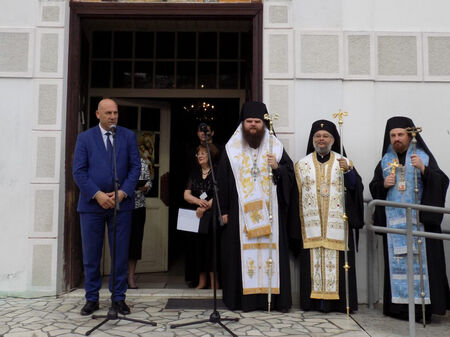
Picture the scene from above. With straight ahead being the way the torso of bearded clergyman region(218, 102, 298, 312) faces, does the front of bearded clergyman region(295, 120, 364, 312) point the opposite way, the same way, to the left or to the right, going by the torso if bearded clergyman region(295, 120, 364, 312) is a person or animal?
the same way

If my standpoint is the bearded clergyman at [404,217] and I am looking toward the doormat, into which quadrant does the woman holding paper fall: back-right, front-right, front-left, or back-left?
front-right

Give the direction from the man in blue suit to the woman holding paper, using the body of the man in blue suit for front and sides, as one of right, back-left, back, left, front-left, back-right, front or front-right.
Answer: back-left

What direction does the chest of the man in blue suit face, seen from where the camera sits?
toward the camera

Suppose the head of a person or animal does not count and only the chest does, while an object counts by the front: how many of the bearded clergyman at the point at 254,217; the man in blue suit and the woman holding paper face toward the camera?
3

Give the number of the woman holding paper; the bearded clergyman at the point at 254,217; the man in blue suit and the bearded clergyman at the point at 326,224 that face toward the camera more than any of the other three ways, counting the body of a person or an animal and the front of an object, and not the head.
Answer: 4

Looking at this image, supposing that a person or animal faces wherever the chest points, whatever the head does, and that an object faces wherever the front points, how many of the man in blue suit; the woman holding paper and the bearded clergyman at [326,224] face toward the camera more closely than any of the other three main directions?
3

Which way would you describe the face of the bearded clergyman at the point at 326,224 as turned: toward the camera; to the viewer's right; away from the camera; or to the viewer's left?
toward the camera

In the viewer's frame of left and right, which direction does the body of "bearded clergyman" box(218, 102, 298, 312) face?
facing the viewer

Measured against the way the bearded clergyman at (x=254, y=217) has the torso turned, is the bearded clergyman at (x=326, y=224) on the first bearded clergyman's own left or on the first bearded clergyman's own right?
on the first bearded clergyman's own left

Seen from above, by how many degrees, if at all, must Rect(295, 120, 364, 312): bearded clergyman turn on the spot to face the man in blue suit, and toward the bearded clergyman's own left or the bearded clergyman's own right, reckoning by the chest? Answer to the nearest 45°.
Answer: approximately 90° to the bearded clergyman's own right

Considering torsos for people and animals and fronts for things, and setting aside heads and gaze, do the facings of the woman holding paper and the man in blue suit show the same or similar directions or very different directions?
same or similar directions

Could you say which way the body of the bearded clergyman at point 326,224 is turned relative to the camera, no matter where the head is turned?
toward the camera

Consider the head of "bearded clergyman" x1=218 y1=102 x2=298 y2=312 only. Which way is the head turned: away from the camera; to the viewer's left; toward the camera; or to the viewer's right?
toward the camera

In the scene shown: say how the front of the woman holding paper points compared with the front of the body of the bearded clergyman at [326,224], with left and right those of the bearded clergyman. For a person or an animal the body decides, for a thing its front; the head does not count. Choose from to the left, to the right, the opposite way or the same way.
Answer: the same way

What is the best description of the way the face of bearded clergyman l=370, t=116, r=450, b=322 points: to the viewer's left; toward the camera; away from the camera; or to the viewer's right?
toward the camera
